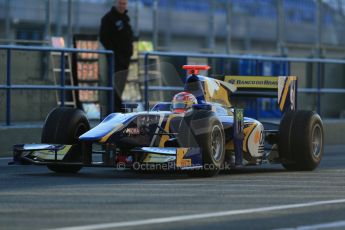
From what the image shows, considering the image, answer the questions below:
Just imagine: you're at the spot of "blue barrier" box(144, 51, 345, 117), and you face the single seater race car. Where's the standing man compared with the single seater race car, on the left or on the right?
right

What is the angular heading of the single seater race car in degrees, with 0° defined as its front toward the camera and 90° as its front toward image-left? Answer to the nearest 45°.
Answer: approximately 45°

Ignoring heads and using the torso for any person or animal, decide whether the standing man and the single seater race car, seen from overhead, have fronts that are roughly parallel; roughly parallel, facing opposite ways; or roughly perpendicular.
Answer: roughly perpendicular

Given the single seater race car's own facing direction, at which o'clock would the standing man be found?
The standing man is roughly at 4 o'clock from the single seater race car.

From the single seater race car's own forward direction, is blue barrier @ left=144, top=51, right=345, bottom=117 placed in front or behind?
behind

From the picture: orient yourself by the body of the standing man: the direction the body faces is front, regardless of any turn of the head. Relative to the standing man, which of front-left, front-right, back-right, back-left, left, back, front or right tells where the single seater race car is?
front-right

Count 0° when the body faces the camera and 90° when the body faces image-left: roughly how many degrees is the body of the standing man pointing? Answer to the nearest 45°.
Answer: approximately 315°

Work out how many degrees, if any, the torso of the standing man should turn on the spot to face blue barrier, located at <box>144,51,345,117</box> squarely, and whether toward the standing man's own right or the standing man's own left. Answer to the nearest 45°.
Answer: approximately 45° to the standing man's own left
